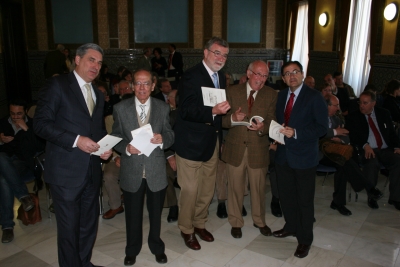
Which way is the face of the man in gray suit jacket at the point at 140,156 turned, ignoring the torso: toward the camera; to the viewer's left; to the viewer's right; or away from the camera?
toward the camera

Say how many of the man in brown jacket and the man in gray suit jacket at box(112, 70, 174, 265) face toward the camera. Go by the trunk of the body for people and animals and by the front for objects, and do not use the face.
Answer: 2

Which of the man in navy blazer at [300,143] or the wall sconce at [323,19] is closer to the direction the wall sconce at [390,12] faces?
the man in navy blazer

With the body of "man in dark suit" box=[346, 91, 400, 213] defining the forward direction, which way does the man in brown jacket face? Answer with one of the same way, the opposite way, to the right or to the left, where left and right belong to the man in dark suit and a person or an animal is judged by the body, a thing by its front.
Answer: the same way

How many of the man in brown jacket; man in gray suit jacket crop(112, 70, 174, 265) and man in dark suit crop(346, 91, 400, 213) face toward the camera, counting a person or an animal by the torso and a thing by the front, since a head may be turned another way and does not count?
3

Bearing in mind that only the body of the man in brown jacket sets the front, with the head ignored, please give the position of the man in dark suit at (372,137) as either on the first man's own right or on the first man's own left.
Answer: on the first man's own left

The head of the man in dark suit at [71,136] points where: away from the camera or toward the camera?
toward the camera

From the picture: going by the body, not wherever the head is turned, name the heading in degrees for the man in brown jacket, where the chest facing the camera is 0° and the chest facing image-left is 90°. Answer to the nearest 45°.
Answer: approximately 0°

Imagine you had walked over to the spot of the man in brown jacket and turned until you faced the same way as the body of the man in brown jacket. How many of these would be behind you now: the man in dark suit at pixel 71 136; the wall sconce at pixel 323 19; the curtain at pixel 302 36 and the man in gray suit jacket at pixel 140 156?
2

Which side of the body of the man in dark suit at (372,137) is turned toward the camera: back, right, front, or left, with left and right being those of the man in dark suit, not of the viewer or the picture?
front

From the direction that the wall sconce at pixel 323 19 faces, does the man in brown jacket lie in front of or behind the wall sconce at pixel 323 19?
in front

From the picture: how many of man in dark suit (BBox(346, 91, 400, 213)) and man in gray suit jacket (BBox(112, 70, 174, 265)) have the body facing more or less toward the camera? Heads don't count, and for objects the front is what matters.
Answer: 2

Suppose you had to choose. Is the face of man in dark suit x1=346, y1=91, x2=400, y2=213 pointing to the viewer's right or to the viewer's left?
to the viewer's left

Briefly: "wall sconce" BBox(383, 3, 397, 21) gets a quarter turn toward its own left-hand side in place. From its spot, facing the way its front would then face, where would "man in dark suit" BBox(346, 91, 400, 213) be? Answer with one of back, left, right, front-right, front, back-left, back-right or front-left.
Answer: front-right

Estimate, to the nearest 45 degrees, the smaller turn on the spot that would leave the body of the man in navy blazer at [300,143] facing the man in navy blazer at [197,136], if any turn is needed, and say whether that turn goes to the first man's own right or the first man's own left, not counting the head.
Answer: approximately 45° to the first man's own right

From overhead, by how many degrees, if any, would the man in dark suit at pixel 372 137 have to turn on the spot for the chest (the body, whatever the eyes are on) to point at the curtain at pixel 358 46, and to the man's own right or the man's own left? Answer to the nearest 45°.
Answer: approximately 180°
